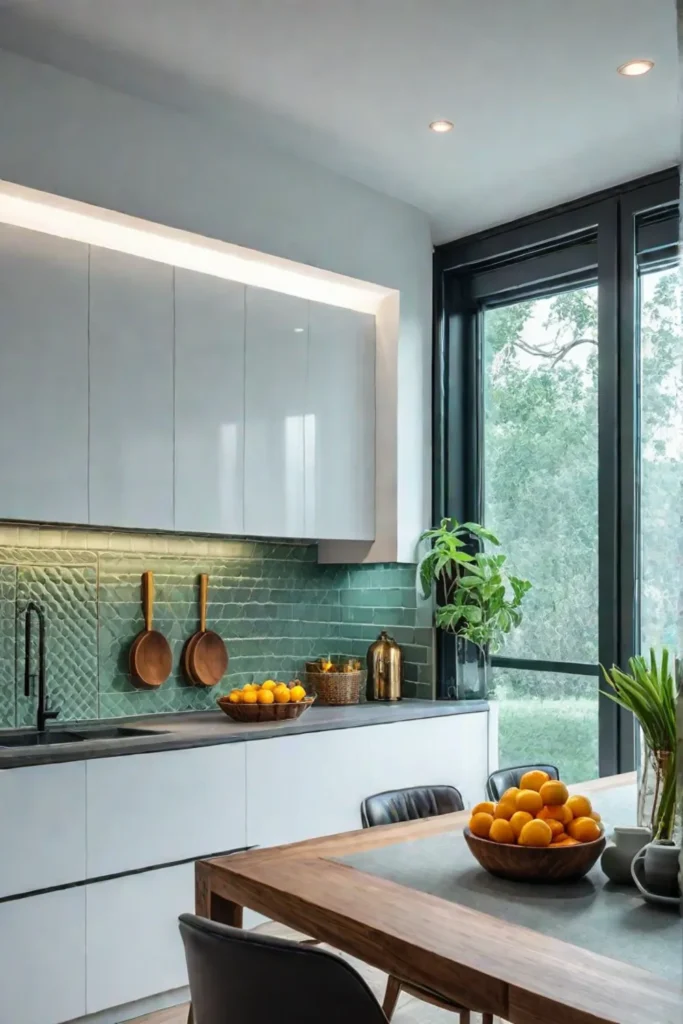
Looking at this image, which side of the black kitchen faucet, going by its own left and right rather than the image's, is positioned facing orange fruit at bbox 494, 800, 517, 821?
left

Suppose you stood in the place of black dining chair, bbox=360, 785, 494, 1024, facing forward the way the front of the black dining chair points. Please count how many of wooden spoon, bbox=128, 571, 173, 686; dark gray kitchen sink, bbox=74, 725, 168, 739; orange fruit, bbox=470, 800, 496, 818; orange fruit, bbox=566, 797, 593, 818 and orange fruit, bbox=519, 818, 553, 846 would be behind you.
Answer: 2

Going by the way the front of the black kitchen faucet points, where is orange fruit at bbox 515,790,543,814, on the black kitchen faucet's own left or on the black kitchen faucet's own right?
on the black kitchen faucet's own left

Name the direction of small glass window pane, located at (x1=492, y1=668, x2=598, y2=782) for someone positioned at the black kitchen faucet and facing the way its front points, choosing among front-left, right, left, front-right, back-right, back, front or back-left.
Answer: back-left

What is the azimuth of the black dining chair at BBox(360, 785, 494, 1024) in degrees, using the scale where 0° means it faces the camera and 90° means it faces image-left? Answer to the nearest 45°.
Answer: approximately 315°

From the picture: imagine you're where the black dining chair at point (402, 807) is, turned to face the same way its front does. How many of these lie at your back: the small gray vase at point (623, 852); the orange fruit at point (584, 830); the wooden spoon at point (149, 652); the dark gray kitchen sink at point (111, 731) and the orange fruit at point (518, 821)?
2

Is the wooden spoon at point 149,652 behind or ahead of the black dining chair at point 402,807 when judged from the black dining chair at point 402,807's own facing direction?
behind

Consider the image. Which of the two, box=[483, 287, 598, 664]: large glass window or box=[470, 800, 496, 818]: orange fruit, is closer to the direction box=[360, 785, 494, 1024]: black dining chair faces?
the orange fruit

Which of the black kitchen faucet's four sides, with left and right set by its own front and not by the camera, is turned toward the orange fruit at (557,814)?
left

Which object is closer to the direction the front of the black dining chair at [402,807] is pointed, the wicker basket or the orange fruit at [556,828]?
the orange fruit

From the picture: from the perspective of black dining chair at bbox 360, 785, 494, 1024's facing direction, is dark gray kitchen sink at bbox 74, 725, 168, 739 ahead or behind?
behind

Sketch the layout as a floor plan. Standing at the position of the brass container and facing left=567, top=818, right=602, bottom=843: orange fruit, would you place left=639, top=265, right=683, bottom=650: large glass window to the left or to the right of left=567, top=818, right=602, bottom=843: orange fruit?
left
